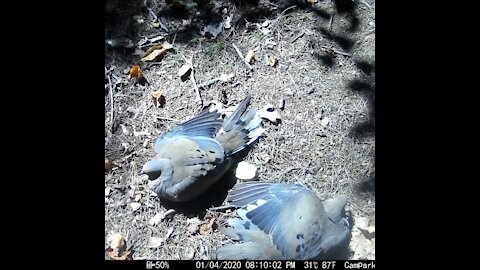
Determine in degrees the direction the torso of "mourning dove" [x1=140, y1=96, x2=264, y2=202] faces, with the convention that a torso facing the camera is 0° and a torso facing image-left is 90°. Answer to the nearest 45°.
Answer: approximately 45°

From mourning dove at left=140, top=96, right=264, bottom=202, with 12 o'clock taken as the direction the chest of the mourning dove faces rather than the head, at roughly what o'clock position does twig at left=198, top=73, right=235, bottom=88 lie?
The twig is roughly at 5 o'clock from the mourning dove.

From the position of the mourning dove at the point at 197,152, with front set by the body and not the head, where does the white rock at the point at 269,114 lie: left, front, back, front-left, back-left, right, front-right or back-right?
back

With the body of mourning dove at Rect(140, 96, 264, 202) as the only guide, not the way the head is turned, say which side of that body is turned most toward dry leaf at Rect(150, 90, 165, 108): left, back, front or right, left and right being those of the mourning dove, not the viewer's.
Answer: right

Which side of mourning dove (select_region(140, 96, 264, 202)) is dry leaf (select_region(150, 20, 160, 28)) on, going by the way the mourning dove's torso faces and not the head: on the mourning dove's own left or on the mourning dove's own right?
on the mourning dove's own right

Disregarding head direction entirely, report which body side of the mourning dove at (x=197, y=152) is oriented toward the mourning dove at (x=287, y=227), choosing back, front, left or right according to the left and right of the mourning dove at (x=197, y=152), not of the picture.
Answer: left
